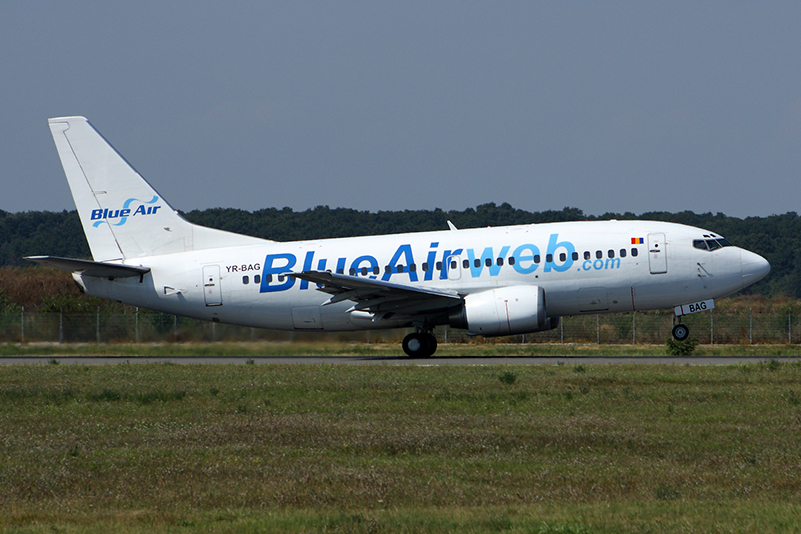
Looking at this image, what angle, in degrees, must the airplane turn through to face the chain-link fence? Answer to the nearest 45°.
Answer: approximately 135° to its left

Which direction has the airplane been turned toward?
to the viewer's right
